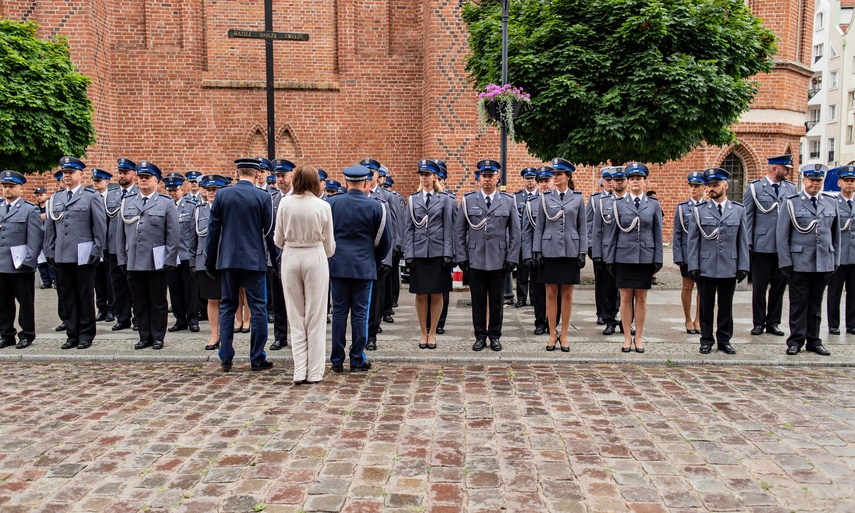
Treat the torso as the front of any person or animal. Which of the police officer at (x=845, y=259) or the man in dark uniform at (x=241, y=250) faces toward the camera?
the police officer

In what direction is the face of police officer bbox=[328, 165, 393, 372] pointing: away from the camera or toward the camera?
away from the camera

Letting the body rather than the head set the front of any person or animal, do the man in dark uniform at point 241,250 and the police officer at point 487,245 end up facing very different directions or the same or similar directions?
very different directions

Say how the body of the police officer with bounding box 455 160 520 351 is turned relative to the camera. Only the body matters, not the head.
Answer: toward the camera

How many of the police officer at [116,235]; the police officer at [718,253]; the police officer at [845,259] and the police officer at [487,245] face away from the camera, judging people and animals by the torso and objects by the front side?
0

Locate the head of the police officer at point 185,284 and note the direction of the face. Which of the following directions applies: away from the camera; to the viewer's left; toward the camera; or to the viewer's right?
toward the camera

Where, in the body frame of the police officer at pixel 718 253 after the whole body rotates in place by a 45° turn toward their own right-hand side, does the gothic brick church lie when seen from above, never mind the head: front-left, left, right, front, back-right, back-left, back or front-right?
right

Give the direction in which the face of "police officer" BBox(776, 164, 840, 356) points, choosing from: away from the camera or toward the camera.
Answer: toward the camera

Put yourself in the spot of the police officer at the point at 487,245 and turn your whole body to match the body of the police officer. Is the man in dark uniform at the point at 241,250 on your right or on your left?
on your right

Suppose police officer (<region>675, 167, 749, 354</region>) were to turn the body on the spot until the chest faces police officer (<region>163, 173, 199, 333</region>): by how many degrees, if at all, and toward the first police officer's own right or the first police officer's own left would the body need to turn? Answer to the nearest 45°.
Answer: approximately 90° to the first police officer's own right

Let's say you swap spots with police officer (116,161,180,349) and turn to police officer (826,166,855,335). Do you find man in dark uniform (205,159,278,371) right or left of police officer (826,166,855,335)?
right

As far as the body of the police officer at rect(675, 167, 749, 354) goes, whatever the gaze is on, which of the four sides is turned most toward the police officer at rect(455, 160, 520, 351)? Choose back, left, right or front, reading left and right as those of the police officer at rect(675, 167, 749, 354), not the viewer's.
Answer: right

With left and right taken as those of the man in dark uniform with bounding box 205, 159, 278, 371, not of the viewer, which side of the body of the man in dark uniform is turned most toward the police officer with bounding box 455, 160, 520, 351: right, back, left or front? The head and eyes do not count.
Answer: right

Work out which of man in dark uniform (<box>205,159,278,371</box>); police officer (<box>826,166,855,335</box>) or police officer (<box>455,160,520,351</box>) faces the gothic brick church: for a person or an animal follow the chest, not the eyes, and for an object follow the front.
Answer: the man in dark uniform

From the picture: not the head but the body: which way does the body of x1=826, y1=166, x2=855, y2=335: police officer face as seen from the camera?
toward the camera

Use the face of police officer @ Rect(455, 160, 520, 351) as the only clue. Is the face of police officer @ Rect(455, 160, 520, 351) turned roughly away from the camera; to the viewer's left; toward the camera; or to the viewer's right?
toward the camera

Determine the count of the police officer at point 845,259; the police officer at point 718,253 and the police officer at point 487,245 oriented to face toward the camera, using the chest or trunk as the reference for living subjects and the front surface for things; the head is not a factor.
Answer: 3

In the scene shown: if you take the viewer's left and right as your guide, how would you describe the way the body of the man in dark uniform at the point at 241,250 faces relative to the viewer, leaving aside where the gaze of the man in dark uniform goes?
facing away from the viewer
